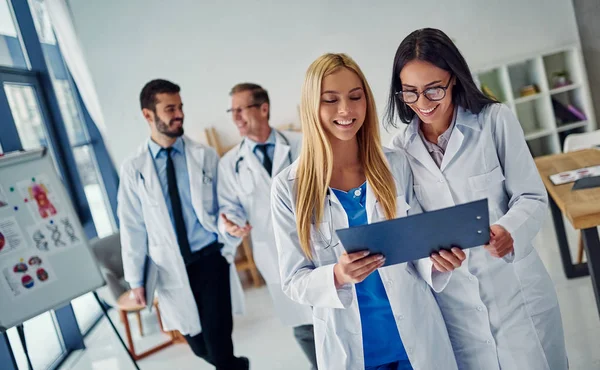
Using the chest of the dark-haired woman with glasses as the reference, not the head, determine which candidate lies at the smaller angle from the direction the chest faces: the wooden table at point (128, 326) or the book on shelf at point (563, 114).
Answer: the wooden table

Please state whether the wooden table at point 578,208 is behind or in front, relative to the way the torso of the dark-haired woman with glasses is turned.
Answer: behind

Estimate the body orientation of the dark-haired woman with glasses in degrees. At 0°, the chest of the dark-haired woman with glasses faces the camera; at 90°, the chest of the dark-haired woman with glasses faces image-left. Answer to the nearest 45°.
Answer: approximately 45°

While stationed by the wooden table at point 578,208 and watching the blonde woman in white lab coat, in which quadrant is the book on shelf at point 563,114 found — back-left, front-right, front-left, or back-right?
back-right

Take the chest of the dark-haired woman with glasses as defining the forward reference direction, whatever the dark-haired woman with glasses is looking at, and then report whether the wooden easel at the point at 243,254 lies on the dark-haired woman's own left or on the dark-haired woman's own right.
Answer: on the dark-haired woman's own right

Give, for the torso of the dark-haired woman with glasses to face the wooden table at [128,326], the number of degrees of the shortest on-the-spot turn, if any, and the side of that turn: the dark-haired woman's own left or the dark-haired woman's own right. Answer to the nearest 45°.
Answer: approximately 90° to the dark-haired woman's own right

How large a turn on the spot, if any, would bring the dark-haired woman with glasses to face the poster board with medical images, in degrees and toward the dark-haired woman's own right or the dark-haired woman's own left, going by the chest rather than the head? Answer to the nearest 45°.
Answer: approximately 45° to the dark-haired woman's own right

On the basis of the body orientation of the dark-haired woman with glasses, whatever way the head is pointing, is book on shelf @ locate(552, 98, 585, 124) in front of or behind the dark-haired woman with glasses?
behind
